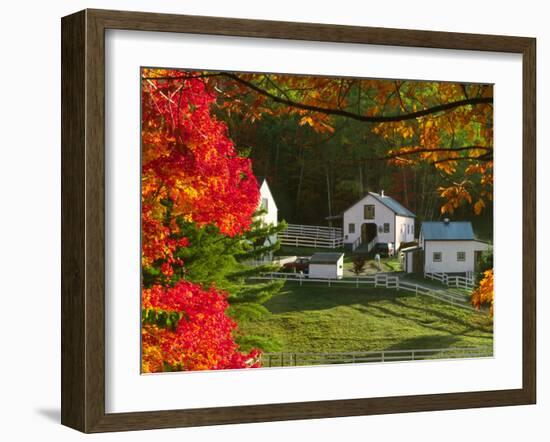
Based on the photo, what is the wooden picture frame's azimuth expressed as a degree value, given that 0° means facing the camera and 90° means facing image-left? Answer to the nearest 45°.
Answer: approximately 315°
